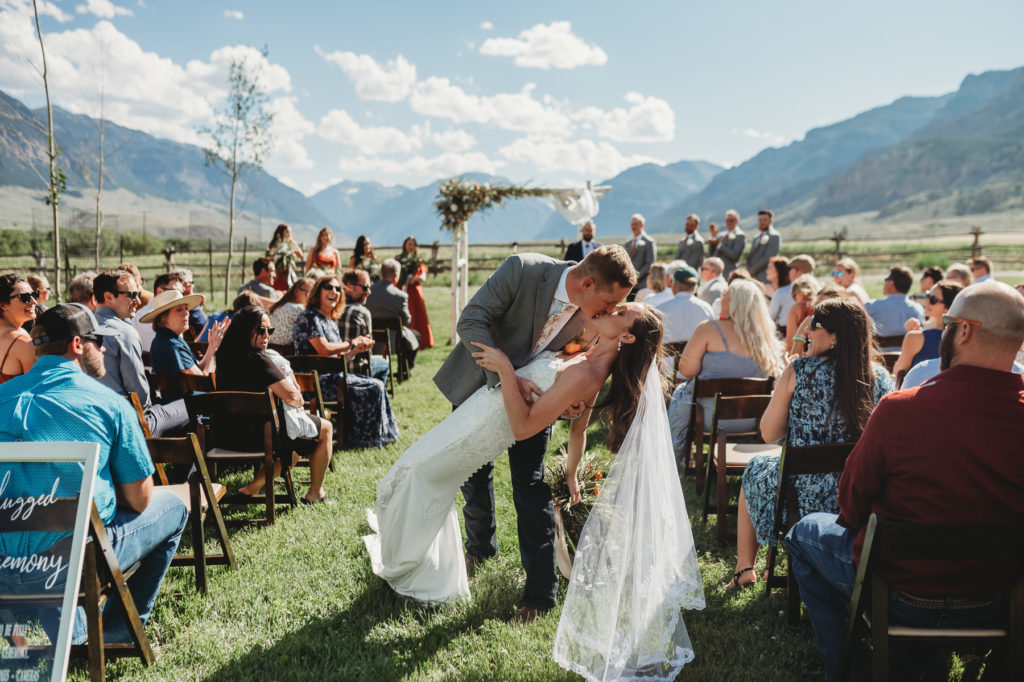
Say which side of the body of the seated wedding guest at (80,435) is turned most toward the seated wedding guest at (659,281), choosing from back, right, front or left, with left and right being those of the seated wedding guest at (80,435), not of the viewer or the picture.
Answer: front

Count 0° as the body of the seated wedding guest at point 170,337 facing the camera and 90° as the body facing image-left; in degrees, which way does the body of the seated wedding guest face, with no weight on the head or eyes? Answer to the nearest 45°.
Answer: approximately 270°

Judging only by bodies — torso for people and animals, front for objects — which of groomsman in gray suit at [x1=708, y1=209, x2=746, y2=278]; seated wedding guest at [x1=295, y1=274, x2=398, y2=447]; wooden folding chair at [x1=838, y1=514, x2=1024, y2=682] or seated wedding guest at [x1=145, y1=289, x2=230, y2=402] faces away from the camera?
the wooden folding chair

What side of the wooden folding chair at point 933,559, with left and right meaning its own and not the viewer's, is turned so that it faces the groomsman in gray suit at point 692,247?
front

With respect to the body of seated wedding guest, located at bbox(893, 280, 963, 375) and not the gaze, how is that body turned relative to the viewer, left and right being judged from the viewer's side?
facing away from the viewer and to the left of the viewer

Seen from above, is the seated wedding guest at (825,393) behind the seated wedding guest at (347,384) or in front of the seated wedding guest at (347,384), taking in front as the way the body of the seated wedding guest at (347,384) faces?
in front

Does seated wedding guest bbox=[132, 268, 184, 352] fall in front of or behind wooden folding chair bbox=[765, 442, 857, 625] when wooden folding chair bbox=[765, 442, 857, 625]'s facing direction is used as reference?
in front

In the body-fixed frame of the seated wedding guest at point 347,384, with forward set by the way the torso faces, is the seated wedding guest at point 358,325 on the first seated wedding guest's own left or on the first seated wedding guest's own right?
on the first seated wedding guest's own left

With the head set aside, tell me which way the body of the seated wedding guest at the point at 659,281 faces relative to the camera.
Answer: away from the camera

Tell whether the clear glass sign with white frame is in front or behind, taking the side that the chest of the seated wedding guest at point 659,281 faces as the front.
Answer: behind

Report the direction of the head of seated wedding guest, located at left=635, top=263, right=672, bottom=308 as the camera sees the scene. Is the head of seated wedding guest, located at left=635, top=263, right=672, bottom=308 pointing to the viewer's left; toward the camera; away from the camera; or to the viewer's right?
away from the camera

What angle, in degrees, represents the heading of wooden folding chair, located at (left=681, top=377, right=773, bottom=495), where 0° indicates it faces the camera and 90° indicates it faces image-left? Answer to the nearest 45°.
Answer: approximately 180°

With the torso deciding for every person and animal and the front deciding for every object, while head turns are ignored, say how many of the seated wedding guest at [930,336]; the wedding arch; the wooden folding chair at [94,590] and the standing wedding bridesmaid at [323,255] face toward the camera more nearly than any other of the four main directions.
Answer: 2

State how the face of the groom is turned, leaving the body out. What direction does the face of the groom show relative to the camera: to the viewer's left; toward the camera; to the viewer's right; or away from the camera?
to the viewer's right

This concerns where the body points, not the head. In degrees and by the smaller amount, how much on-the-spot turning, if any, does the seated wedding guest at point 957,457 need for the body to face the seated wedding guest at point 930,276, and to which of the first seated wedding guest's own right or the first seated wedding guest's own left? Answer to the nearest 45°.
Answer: approximately 45° to the first seated wedding guest's own right

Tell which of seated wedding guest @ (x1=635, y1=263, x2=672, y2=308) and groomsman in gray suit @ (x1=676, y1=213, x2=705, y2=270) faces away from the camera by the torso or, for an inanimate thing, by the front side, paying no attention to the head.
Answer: the seated wedding guest
